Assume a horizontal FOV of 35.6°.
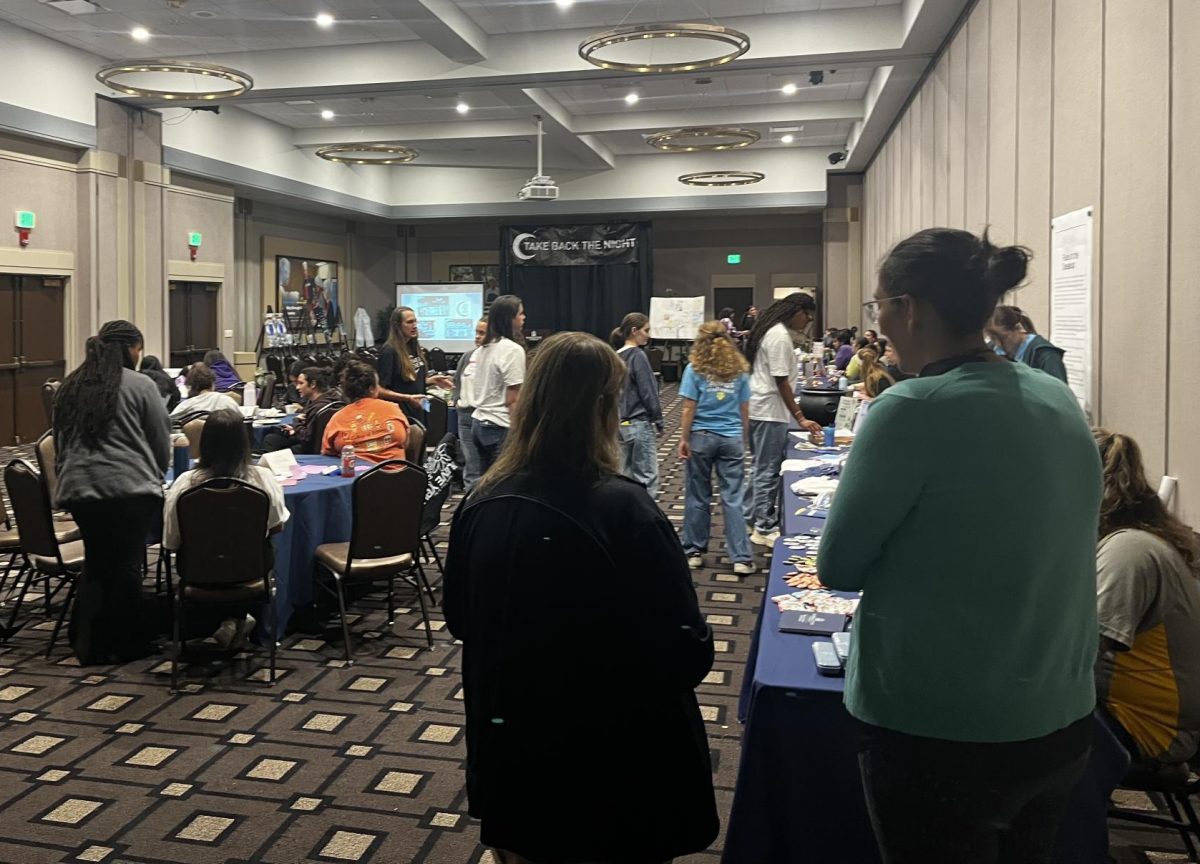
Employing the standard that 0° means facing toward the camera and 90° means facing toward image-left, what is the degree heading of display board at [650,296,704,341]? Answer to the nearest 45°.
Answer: approximately 0°

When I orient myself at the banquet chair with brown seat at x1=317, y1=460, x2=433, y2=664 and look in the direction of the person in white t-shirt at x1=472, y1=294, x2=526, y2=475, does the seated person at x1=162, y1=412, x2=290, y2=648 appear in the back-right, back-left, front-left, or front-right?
back-left

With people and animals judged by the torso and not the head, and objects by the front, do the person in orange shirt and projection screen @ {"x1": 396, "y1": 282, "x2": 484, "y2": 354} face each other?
yes

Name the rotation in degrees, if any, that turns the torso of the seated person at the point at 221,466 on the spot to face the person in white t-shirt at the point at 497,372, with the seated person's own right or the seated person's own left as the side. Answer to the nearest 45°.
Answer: approximately 45° to the seated person's own right

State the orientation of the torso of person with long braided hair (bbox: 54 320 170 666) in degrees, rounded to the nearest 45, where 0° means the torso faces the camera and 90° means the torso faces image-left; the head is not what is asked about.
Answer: approximately 225°

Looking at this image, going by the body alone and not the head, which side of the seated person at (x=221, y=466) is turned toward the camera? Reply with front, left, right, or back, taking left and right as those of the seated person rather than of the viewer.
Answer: back

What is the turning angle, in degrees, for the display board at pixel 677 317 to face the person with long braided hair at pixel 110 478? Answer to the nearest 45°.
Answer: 0° — it already faces them

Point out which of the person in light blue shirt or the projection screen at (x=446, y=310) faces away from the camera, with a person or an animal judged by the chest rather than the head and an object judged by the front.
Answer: the person in light blue shirt

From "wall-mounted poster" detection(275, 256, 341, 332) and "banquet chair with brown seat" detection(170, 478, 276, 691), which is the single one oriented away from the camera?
the banquet chair with brown seat

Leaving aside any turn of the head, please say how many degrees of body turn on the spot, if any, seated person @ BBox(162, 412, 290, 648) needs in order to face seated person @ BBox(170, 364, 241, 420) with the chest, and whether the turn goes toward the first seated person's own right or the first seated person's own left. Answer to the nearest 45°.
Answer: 0° — they already face them
